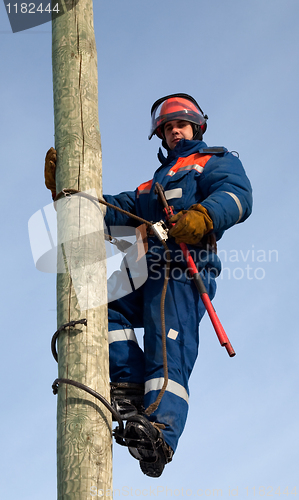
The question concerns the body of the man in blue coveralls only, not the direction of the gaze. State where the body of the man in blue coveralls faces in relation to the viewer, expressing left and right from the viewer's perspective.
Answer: facing the viewer and to the left of the viewer
